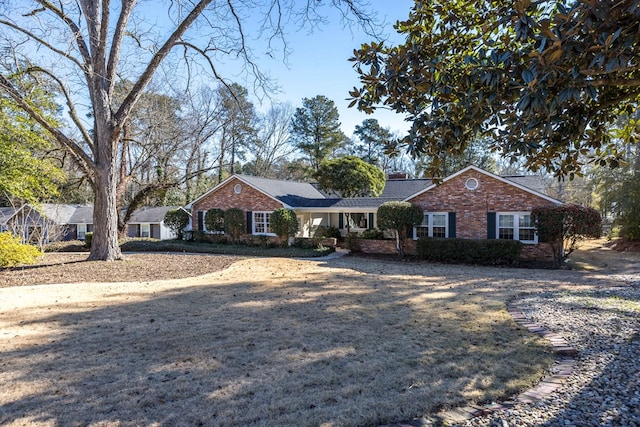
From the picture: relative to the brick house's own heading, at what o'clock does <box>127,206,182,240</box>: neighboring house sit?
The neighboring house is roughly at 4 o'clock from the brick house.

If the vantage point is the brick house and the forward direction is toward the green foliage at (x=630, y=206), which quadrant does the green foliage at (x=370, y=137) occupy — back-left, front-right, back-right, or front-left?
front-left

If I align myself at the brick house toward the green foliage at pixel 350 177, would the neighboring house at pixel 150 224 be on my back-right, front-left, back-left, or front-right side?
front-left

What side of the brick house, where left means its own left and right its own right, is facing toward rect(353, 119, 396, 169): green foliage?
back

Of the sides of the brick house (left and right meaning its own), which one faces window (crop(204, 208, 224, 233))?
right

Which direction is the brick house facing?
toward the camera

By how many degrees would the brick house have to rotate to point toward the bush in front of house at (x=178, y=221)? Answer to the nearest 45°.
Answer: approximately 90° to its right

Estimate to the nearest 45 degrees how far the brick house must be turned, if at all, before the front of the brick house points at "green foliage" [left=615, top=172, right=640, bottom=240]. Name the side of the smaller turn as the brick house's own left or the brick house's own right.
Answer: approximately 135° to the brick house's own left

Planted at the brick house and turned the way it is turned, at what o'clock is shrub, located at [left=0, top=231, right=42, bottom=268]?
The shrub is roughly at 2 o'clock from the brick house.

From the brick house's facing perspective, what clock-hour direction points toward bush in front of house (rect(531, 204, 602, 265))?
The bush in front of house is roughly at 10 o'clock from the brick house.
